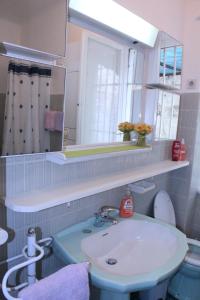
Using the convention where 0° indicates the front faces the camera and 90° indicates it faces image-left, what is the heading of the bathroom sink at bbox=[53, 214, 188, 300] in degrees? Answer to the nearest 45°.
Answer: approximately 315°

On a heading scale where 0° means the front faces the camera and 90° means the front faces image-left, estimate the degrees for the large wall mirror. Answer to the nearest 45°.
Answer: approximately 315°

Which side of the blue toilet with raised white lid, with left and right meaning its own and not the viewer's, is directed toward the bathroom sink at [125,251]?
right

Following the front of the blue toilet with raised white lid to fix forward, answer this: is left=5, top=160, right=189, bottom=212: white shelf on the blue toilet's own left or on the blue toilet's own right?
on the blue toilet's own right

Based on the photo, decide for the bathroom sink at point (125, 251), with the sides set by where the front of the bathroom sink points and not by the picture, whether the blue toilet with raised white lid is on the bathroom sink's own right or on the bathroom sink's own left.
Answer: on the bathroom sink's own left
